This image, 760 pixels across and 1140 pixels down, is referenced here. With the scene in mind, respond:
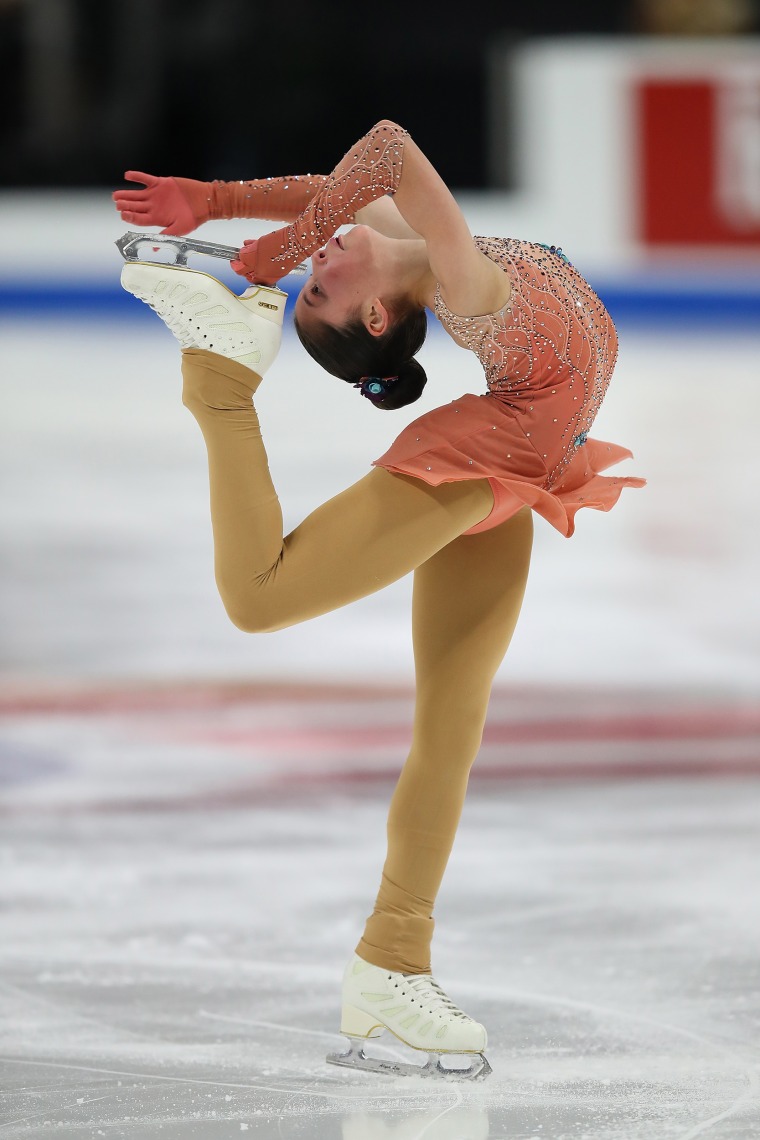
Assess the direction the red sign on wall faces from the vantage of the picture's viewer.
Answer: facing the viewer

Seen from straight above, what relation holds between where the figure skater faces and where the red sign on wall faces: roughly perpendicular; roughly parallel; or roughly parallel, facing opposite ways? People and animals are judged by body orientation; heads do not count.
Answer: roughly perpendicular

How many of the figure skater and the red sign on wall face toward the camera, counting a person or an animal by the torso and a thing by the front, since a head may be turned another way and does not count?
1

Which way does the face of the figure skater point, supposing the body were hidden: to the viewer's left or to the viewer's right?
to the viewer's left

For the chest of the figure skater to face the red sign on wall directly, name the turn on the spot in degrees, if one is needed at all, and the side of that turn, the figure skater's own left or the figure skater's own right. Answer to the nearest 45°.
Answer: approximately 90° to the figure skater's own left

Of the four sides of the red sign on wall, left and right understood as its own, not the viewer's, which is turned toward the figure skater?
front

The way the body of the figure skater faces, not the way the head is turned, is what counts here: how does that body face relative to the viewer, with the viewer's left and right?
facing to the right of the viewer
